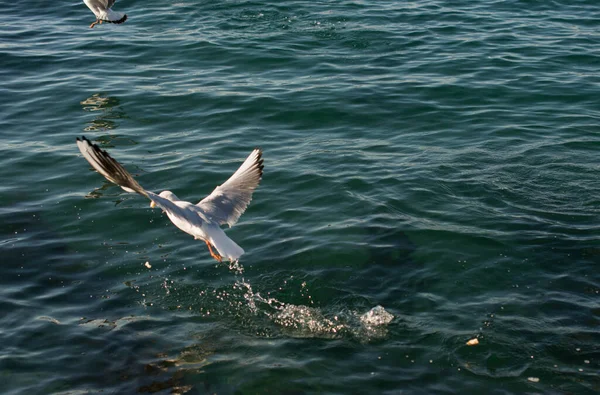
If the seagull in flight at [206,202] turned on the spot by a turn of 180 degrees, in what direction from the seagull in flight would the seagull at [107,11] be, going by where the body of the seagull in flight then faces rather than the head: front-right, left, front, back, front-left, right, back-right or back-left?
back-left

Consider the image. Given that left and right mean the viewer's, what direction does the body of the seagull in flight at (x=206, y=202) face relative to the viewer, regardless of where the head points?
facing away from the viewer and to the left of the viewer
